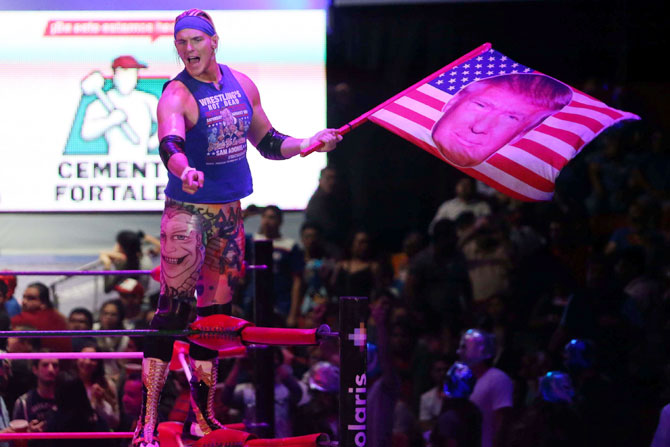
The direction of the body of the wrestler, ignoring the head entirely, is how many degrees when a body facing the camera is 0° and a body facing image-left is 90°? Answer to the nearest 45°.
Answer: approximately 0°

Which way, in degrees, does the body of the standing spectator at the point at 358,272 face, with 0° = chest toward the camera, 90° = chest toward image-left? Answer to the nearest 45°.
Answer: approximately 0°

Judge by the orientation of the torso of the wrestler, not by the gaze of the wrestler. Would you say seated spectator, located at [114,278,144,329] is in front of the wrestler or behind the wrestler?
behind
